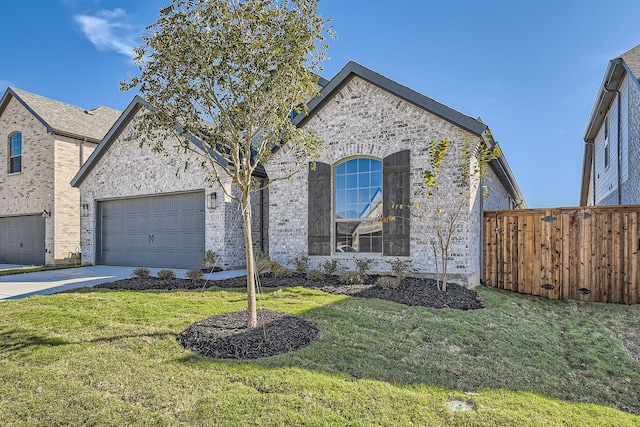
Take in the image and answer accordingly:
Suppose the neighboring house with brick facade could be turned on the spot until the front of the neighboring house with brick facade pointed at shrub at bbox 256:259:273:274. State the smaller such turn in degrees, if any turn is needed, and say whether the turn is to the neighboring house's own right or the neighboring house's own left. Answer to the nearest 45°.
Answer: approximately 90° to the neighboring house's own left

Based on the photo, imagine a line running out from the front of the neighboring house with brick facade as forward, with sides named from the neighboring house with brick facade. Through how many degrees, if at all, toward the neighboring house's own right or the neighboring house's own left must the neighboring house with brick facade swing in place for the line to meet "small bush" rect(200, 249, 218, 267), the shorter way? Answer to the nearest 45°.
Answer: approximately 90° to the neighboring house's own left

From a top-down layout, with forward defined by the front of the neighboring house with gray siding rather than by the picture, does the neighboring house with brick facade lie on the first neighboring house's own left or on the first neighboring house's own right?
on the first neighboring house's own right

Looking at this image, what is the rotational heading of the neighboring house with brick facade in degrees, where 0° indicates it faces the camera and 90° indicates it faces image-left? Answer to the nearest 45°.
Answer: approximately 45°

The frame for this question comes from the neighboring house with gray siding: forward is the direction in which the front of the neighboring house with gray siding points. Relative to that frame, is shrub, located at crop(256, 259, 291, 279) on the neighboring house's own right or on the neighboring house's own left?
on the neighboring house's own right

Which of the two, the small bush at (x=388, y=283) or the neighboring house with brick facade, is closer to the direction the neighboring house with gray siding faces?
the small bush

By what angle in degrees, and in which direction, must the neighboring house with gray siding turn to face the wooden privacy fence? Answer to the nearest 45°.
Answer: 0° — it already faces it

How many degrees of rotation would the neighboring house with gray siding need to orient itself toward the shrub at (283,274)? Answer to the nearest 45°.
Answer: approximately 45° to its right

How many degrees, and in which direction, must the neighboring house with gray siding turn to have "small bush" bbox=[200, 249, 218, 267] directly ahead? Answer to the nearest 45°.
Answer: approximately 45° to its right

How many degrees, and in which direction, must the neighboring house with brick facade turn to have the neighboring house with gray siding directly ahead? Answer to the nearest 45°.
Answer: approximately 90° to its left

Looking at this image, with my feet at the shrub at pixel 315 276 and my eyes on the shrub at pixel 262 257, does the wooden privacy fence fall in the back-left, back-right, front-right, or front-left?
back-right
